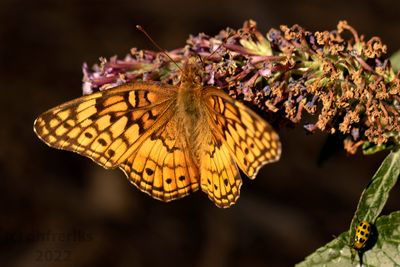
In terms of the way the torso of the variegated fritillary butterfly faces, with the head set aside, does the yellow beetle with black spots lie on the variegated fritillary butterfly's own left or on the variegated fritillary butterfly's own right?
on the variegated fritillary butterfly's own right

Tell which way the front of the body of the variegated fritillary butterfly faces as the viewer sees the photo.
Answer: away from the camera
